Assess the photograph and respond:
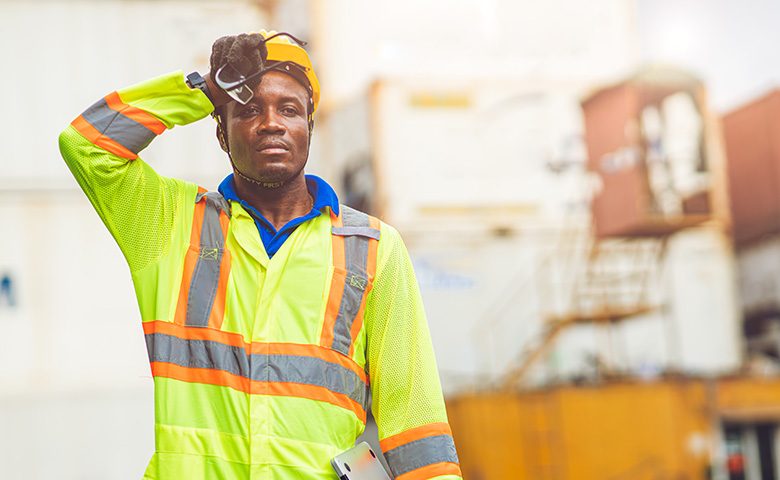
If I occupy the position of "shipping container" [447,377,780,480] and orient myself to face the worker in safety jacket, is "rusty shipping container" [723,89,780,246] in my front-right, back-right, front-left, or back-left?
back-left

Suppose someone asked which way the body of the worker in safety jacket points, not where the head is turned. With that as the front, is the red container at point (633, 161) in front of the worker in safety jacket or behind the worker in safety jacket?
behind

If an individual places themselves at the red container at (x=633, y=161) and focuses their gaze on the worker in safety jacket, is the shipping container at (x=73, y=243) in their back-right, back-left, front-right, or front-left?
front-right

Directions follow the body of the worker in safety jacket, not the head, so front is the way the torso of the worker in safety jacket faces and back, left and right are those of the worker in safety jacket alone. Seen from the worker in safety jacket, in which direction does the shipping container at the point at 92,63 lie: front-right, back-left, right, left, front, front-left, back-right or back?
back

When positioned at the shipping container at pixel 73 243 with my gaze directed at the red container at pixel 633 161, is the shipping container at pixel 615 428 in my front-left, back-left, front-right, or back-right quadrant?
front-right

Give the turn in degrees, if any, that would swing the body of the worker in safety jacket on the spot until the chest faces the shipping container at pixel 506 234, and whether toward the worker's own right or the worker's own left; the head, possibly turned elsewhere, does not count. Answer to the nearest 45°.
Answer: approximately 180°

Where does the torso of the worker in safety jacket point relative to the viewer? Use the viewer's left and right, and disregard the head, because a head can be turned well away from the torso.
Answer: facing the viewer

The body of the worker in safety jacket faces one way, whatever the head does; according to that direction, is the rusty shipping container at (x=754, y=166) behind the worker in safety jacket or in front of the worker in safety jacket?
behind

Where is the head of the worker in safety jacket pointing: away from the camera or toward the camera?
toward the camera

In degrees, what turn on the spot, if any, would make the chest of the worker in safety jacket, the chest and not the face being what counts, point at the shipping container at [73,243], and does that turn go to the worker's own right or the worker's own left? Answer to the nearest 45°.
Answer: approximately 180°
